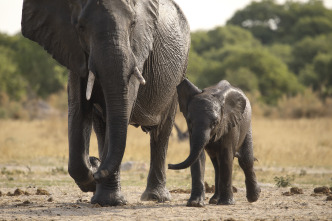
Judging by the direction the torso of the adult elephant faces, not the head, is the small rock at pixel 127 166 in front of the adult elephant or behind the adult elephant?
behind

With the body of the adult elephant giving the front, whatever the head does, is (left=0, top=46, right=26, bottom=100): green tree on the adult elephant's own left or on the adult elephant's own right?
on the adult elephant's own right

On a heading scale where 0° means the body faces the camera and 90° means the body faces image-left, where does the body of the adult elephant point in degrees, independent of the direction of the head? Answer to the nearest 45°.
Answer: approximately 45°

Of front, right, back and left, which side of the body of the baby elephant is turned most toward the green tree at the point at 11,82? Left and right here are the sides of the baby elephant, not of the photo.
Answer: right

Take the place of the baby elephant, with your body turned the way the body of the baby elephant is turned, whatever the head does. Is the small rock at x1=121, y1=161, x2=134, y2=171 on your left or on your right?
on your right

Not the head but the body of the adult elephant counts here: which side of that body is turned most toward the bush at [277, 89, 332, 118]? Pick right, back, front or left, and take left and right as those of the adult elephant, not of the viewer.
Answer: back
